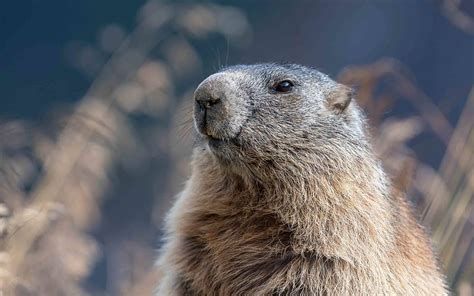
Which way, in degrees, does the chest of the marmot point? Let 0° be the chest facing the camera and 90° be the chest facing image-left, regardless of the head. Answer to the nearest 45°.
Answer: approximately 45°
